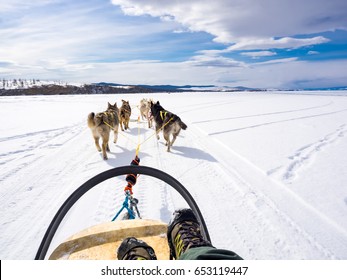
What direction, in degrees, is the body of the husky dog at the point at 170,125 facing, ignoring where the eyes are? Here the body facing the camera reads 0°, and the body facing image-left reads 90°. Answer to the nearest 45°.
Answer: approximately 135°

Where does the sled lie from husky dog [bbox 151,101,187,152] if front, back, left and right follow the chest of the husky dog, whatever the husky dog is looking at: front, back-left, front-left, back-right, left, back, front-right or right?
back-left
